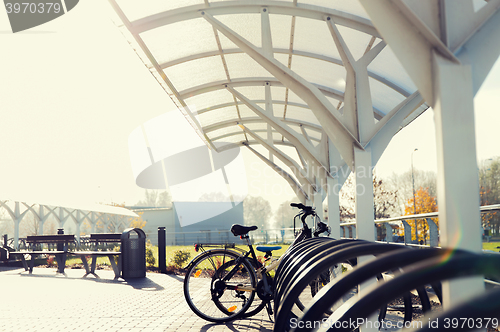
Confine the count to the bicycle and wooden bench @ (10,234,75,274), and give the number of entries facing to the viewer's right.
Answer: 1

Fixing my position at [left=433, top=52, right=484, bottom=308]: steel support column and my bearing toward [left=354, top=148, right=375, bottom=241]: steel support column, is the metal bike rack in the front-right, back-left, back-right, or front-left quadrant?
back-left

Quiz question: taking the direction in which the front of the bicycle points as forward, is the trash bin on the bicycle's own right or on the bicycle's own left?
on the bicycle's own left

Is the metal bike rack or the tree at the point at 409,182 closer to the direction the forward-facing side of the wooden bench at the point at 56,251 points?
the metal bike rack

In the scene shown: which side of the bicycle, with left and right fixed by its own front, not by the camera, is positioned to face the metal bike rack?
right

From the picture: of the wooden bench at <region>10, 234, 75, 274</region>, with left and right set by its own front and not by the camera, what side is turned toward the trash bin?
left

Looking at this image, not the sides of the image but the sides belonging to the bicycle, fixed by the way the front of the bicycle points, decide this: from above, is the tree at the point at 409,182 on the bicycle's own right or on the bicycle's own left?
on the bicycle's own left

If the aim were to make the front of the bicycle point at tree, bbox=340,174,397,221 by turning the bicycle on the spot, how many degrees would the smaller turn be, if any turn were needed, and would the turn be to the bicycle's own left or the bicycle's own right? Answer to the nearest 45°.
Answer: approximately 90° to the bicycle's own left

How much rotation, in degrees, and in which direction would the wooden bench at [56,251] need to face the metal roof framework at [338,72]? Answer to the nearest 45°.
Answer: approximately 45° to its left

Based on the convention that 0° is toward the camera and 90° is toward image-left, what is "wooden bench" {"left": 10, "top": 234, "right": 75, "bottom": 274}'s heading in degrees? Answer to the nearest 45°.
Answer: approximately 45°

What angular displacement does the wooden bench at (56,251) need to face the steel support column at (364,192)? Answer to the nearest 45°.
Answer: approximately 45° to its left

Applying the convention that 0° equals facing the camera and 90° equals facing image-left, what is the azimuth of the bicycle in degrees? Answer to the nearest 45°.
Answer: approximately 270°

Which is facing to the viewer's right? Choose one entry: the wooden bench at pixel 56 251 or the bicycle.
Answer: the bicycle
